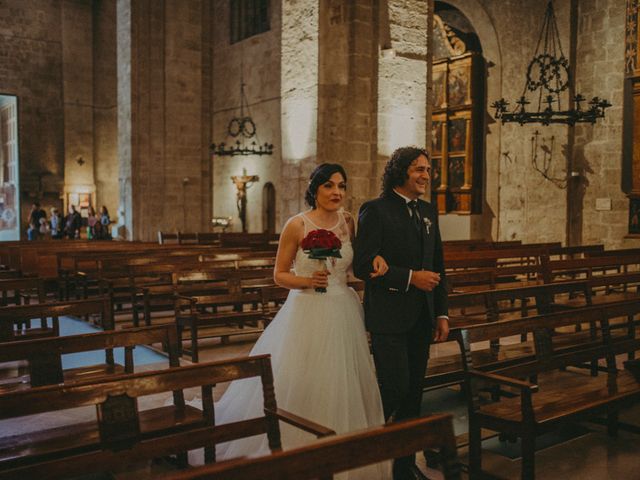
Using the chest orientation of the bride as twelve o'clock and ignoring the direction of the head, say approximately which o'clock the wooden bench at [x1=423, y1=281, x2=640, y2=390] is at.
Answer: The wooden bench is roughly at 9 o'clock from the bride.

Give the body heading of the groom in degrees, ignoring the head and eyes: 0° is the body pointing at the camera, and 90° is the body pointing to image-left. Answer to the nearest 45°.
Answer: approximately 315°

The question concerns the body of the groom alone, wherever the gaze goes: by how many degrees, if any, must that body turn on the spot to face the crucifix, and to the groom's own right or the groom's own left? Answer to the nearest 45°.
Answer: approximately 135° to the groom's own left

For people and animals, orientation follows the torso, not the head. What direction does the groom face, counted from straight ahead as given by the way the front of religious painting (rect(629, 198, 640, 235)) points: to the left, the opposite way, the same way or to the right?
to the left

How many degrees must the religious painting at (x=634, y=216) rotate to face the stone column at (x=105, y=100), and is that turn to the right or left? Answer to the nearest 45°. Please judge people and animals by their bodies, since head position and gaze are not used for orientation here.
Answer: approximately 45° to its right
